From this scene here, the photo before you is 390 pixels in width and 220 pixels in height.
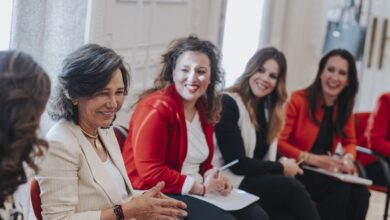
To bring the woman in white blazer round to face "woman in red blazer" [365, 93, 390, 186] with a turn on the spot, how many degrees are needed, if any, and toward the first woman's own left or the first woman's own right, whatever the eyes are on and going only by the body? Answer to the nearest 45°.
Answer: approximately 90° to the first woman's own left

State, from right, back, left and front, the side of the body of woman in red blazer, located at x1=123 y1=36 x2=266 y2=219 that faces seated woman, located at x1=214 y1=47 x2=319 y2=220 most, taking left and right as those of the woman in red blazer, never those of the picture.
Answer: left

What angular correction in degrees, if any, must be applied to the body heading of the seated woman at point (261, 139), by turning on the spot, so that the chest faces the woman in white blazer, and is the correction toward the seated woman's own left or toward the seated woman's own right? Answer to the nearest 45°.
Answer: approximately 90° to the seated woman's own right

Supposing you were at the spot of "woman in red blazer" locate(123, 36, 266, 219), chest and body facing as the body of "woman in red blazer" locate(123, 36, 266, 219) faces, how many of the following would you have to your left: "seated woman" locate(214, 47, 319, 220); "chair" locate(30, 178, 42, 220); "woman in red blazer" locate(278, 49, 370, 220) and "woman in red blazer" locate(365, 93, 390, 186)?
3

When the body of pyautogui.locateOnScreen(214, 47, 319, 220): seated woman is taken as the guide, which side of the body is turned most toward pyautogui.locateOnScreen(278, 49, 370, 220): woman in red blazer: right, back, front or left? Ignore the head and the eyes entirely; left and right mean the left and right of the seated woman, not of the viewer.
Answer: left

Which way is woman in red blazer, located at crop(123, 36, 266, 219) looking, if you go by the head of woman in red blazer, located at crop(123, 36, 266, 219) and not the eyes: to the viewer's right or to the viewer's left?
to the viewer's left

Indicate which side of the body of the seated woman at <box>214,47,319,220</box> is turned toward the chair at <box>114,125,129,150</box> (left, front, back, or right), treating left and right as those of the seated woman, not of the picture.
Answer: right
